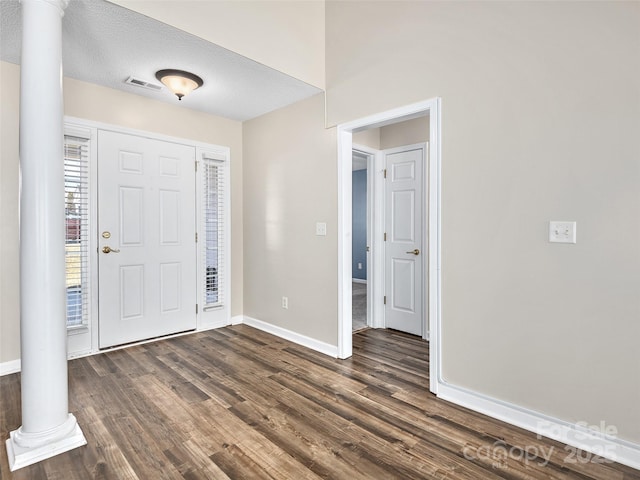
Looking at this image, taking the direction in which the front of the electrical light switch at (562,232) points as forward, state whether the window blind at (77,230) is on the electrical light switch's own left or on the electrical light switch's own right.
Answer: on the electrical light switch's own right

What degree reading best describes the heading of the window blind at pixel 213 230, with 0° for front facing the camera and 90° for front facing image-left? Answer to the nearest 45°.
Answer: approximately 315°

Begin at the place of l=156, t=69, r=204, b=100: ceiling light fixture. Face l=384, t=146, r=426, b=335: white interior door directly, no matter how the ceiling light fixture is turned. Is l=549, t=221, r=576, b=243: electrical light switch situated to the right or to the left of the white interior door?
right

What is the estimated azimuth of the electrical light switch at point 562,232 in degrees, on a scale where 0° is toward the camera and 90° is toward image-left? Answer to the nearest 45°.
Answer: approximately 0°

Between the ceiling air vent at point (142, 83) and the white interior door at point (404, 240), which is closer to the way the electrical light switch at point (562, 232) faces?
the ceiling air vent

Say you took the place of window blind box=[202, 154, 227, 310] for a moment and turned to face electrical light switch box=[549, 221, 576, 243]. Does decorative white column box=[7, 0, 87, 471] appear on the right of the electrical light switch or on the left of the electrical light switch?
right

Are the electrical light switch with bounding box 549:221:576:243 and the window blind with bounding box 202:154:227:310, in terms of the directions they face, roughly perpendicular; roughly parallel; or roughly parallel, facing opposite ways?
roughly perpendicular

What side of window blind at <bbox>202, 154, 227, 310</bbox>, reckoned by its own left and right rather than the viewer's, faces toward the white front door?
right
